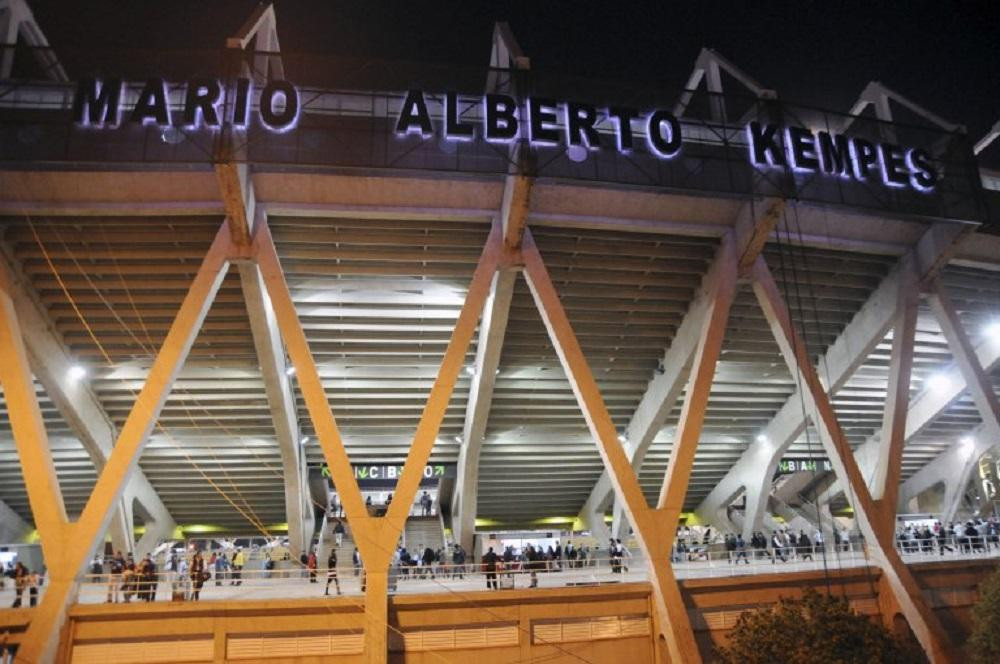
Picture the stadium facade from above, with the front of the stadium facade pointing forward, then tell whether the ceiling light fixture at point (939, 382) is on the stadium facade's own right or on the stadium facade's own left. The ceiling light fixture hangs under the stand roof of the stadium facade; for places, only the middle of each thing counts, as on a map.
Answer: on the stadium facade's own left

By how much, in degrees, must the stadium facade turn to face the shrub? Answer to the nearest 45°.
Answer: approximately 45° to its left

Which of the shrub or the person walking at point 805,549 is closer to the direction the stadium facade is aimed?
the shrub

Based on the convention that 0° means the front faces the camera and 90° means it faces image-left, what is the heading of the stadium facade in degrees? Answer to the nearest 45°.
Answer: approximately 0°
